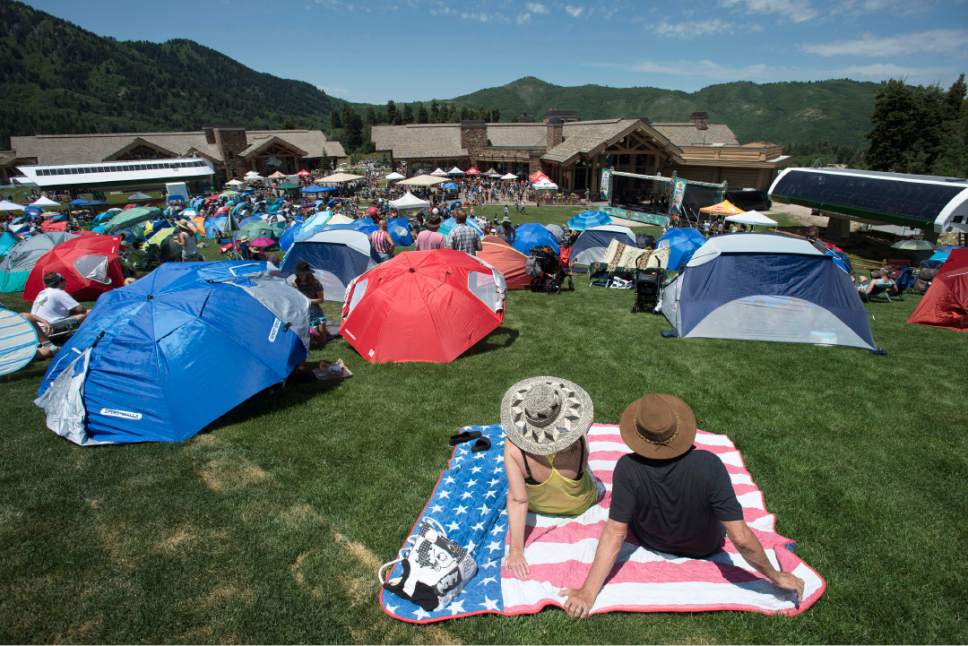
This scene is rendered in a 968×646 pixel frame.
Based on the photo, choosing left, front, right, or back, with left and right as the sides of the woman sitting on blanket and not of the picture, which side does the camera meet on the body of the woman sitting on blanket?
back

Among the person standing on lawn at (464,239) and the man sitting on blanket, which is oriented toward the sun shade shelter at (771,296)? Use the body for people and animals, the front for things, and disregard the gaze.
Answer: the man sitting on blanket

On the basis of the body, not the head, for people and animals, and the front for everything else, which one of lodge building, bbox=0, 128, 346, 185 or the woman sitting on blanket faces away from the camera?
the woman sitting on blanket

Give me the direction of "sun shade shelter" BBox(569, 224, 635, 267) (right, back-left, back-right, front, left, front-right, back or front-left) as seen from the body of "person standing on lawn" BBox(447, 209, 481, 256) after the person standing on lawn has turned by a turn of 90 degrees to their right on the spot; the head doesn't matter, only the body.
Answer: front-left

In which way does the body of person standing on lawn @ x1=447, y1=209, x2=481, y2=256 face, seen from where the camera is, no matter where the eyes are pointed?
away from the camera

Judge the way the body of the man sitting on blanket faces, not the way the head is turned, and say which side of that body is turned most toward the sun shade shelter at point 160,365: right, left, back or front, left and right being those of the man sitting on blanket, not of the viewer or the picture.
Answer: left

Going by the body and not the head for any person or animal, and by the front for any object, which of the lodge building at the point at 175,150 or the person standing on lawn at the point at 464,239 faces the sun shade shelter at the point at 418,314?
the lodge building

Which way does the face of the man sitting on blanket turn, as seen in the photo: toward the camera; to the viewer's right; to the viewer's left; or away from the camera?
away from the camera

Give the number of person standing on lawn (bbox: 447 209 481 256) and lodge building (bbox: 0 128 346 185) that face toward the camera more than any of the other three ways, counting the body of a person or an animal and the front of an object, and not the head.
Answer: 1

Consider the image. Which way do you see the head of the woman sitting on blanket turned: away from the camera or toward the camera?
away from the camera

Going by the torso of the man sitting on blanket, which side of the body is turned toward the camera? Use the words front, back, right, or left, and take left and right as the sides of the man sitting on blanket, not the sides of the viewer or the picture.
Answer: back

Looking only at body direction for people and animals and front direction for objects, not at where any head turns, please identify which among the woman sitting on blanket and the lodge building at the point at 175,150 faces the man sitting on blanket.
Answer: the lodge building
